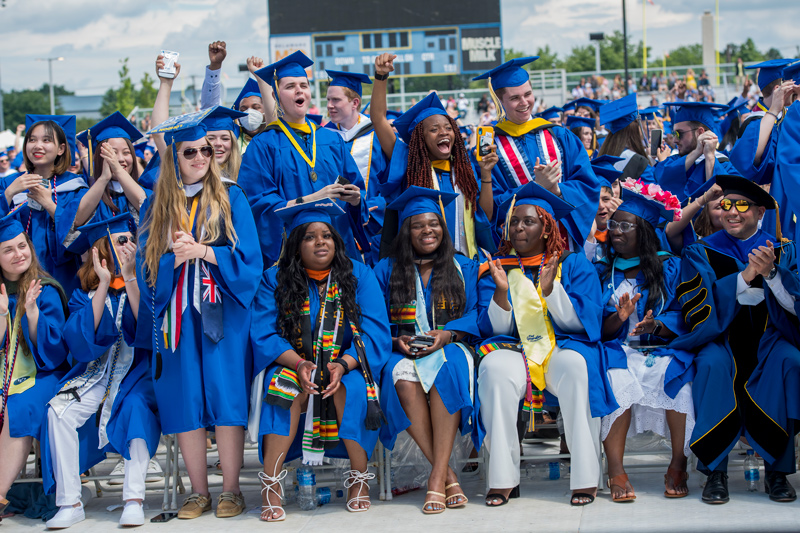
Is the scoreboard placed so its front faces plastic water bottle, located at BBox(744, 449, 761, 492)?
yes

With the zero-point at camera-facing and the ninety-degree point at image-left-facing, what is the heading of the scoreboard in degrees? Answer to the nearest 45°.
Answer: approximately 0°

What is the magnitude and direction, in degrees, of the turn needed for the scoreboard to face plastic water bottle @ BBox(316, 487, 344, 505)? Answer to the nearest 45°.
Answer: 0° — it already faces it

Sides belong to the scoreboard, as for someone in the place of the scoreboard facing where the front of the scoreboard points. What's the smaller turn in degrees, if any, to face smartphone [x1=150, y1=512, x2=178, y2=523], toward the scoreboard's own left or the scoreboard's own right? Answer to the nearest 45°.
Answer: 0° — it already faces it
